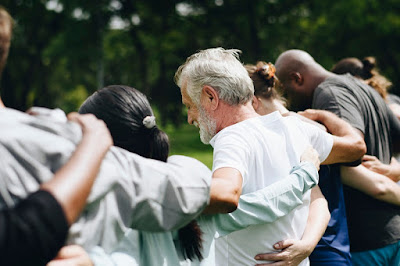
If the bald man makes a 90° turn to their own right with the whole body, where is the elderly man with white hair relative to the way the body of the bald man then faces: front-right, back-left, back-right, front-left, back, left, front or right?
back

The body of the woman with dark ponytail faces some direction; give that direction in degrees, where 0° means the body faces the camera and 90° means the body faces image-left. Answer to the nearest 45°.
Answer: approximately 135°

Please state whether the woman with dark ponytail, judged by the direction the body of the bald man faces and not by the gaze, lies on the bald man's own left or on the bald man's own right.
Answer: on the bald man's own left

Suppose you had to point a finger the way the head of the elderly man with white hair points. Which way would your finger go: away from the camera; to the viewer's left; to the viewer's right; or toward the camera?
to the viewer's left

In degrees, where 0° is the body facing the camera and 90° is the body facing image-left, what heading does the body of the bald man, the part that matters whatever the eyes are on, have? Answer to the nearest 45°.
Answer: approximately 135°

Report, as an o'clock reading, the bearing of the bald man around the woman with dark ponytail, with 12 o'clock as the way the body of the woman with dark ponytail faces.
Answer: The bald man is roughly at 3 o'clock from the woman with dark ponytail.

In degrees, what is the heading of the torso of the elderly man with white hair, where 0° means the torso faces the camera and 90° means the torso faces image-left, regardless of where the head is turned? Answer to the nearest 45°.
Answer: approximately 135°

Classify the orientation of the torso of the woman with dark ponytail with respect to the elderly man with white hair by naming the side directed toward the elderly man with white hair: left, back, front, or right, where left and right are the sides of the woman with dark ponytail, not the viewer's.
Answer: right
